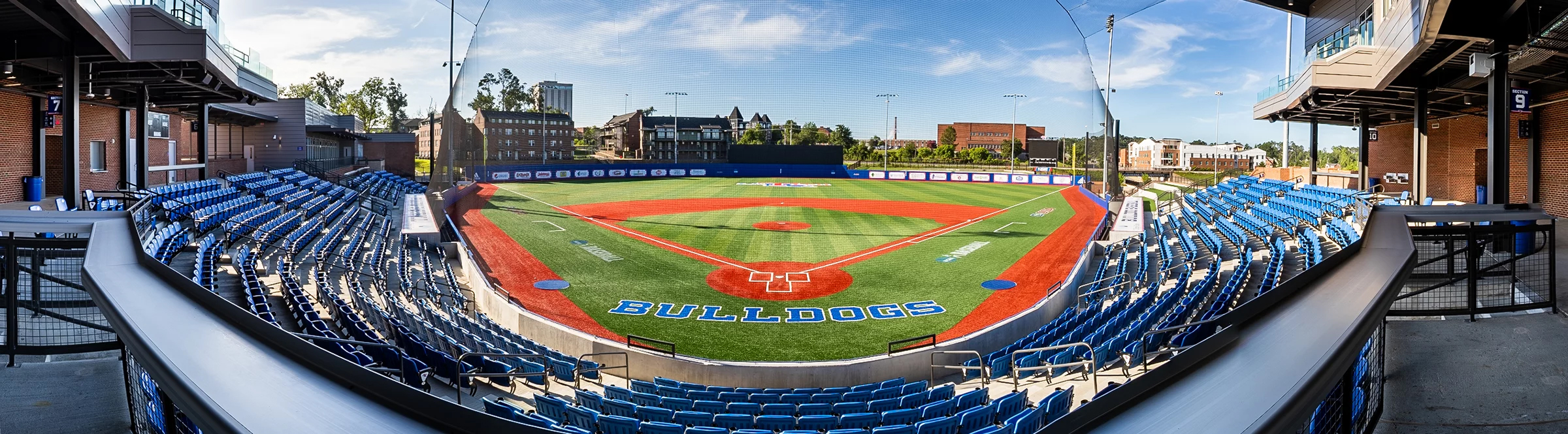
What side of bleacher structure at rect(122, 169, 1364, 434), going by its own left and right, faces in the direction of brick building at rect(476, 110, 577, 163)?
front

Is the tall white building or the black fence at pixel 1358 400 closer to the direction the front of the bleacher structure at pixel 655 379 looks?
the tall white building

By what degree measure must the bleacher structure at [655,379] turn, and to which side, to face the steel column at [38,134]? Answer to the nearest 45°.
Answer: approximately 135° to its left

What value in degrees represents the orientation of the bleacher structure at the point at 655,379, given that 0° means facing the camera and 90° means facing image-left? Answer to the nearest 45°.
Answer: approximately 180°

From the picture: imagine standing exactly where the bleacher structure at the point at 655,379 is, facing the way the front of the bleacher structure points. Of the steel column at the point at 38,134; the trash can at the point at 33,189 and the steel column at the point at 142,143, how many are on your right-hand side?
0

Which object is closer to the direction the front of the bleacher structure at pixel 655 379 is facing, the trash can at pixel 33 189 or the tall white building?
the tall white building

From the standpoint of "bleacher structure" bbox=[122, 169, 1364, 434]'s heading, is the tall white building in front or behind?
in front
